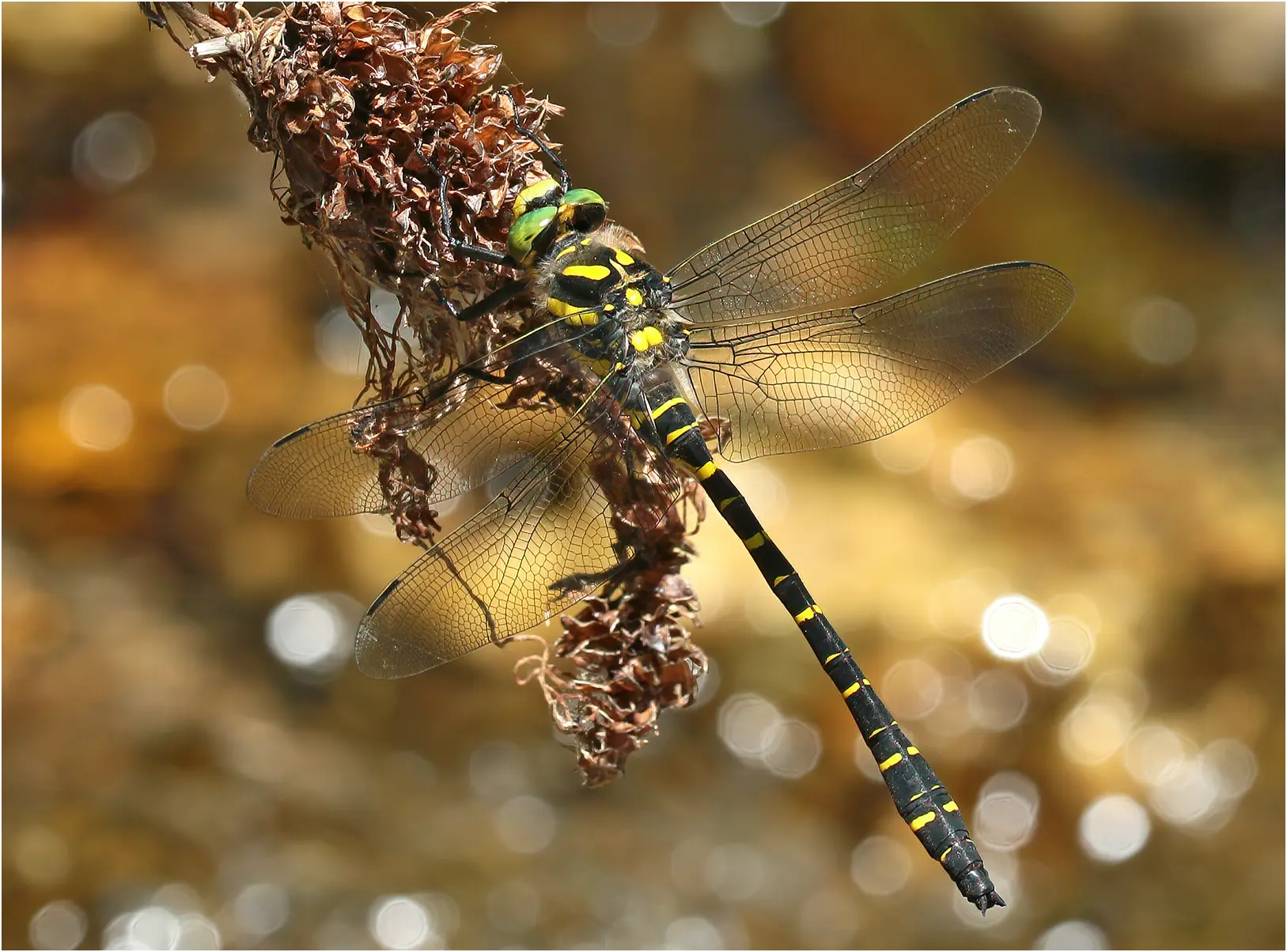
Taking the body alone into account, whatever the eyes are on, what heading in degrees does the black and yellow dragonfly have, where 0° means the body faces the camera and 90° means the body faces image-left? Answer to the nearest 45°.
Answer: approximately 135°
